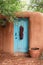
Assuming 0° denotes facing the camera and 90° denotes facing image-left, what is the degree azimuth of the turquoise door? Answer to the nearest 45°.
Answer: approximately 0°
